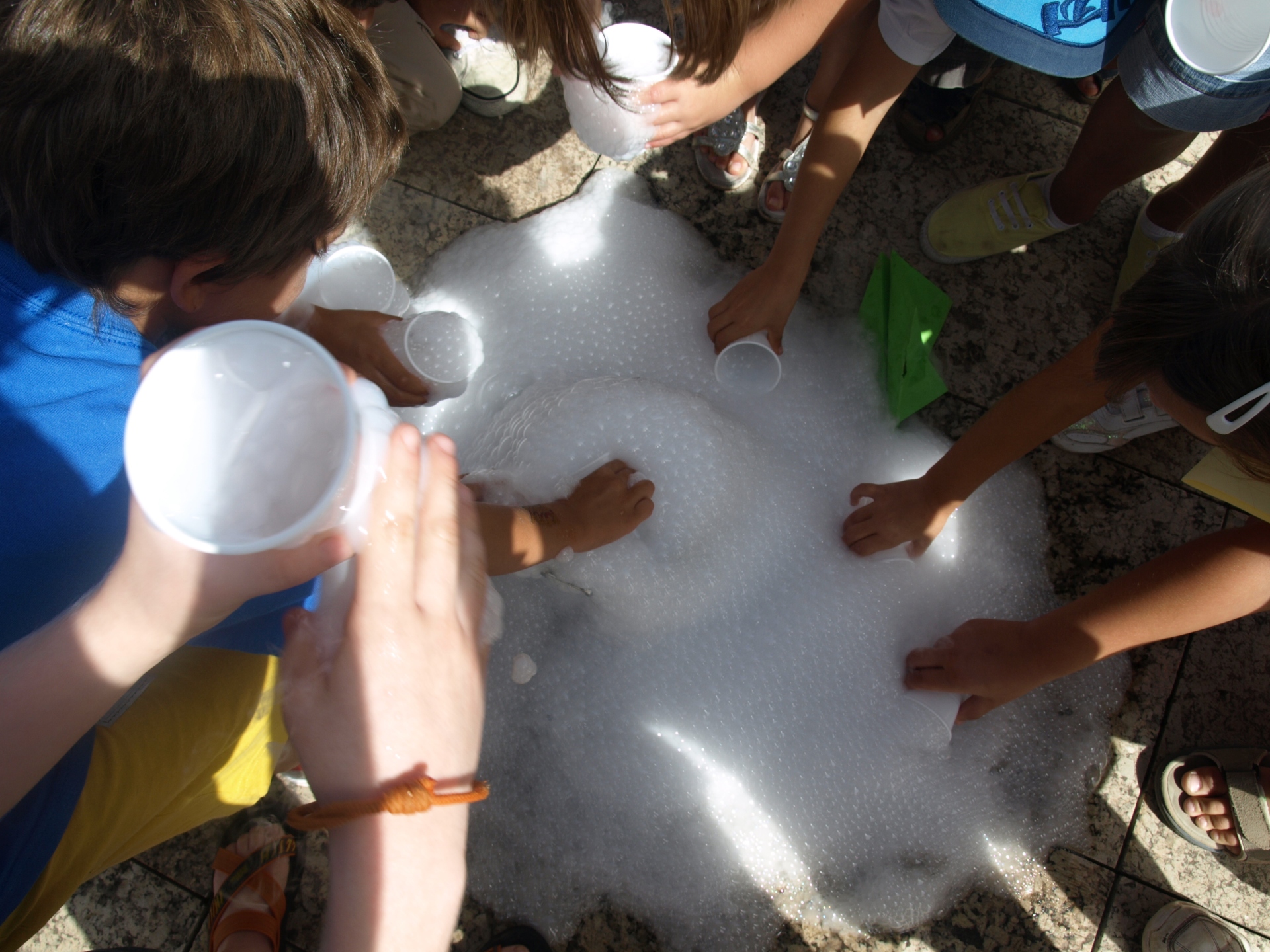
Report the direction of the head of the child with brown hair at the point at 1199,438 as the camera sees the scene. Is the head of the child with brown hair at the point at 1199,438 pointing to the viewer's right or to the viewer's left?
to the viewer's left

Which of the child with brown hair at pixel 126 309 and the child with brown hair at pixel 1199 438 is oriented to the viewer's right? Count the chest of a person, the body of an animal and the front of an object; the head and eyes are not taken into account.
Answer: the child with brown hair at pixel 126 309

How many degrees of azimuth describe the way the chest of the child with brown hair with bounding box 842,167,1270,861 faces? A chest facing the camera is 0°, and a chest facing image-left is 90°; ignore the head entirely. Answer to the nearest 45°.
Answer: approximately 90°

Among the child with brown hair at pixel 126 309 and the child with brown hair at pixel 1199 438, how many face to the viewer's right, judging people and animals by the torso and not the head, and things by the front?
1

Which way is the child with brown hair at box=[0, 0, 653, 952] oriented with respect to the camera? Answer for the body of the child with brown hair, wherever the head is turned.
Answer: to the viewer's right

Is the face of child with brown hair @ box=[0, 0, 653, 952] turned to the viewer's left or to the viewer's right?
to the viewer's right

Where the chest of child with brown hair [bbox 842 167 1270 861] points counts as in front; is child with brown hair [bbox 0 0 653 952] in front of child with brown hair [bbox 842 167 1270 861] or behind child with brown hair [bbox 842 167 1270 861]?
in front

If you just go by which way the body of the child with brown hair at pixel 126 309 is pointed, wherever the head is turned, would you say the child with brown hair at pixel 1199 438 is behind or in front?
in front
